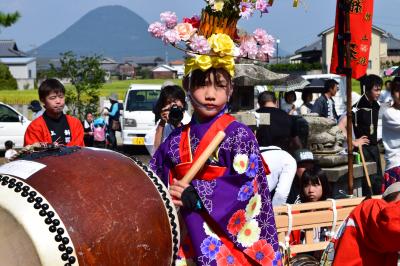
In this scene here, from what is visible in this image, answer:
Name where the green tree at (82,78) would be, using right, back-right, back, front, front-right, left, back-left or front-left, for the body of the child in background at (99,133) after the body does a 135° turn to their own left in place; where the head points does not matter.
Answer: back-right

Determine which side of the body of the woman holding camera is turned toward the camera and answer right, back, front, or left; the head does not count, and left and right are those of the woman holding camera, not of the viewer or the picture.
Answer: front

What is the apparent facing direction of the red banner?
toward the camera

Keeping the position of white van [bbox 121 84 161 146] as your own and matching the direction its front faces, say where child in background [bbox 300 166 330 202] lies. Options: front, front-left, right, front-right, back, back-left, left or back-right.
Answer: front

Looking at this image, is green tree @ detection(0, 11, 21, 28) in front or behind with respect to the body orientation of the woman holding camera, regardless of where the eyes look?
behind

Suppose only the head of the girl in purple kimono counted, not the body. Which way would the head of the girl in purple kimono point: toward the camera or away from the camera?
toward the camera

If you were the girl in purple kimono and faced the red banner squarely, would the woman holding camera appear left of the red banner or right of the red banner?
left

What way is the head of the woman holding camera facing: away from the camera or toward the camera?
toward the camera

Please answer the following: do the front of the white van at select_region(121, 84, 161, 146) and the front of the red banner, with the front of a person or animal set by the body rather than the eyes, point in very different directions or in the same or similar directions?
same or similar directions

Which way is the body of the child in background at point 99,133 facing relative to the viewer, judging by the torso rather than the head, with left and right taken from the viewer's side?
facing away from the viewer
